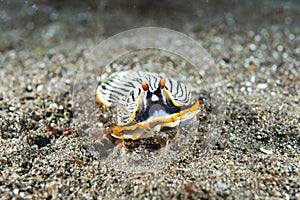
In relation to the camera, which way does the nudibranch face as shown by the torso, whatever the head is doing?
toward the camera
